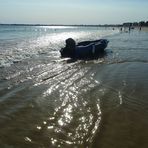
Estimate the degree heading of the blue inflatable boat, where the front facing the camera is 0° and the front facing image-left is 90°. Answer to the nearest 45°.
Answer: approximately 270°
